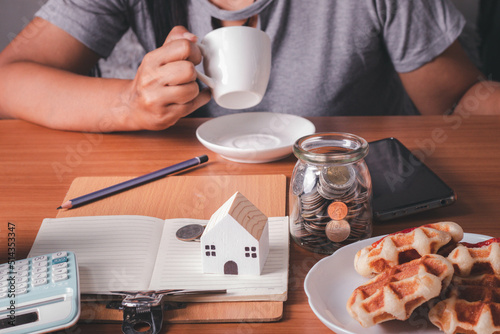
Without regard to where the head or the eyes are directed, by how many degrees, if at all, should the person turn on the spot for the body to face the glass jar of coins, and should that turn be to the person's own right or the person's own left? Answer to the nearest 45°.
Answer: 0° — they already face it

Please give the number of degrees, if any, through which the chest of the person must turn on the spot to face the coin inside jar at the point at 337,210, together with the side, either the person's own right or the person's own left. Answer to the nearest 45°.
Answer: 0° — they already face it

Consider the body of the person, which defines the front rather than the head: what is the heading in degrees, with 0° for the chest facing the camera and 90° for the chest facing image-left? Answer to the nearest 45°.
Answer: approximately 0°
